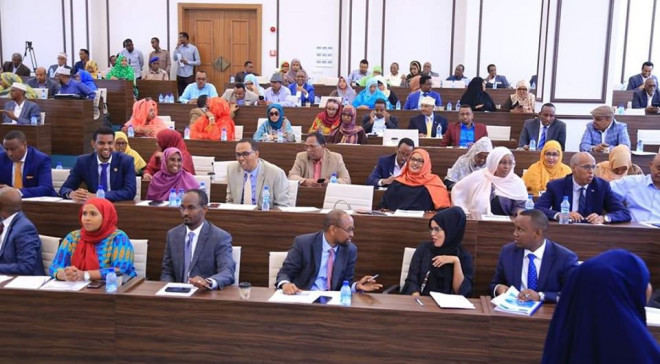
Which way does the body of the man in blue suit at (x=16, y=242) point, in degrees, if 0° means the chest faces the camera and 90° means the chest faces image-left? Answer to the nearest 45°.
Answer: approximately 45°

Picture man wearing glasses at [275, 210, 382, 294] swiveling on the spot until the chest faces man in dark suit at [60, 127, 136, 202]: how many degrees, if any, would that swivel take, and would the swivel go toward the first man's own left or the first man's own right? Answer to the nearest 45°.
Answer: approximately 180°

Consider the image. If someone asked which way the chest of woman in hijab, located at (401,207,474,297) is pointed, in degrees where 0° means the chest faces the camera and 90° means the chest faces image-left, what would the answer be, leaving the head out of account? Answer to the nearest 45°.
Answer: approximately 45°

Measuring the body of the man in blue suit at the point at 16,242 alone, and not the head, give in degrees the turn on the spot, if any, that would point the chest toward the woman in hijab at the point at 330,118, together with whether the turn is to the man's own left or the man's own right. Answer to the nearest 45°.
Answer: approximately 180°

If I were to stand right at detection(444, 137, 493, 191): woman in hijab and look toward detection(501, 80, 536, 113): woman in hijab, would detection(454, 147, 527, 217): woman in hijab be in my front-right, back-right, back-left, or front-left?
back-right

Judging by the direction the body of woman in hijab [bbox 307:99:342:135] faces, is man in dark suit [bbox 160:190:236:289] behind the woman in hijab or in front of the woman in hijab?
in front

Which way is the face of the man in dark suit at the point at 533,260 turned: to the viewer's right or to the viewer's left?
to the viewer's left

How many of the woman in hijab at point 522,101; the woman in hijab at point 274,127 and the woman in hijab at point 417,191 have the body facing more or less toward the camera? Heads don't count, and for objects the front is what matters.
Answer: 3

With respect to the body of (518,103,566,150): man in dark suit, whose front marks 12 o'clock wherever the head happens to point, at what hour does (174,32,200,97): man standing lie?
The man standing is roughly at 4 o'clock from the man in dark suit.
